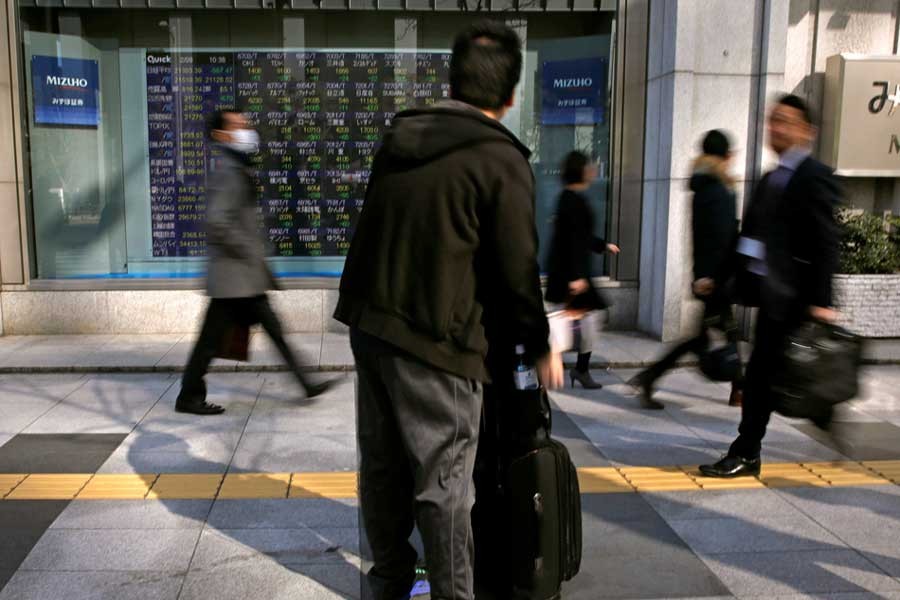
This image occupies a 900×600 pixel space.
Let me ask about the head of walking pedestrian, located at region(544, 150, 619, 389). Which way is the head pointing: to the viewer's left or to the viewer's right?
to the viewer's right

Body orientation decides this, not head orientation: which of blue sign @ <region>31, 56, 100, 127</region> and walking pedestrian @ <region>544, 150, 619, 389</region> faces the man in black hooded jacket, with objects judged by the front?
the blue sign

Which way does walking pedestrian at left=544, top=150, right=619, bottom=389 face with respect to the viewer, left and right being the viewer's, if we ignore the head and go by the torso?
facing to the right of the viewer

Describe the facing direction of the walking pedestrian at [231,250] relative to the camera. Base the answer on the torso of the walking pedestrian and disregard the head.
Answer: to the viewer's right

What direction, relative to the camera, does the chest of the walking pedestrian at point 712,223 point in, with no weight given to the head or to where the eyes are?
to the viewer's right

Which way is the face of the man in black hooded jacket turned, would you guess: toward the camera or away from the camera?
away from the camera

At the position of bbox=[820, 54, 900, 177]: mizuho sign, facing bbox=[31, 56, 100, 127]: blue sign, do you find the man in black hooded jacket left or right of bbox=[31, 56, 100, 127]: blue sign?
left

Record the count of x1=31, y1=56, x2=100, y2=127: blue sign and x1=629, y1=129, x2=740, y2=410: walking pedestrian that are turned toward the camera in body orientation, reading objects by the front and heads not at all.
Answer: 1

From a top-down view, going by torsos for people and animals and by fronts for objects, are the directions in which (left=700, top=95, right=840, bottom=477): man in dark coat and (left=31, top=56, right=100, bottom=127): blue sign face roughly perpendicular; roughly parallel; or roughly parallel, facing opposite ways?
roughly perpendicular
